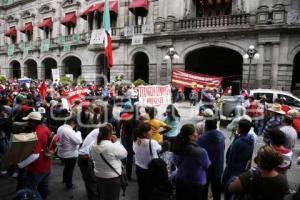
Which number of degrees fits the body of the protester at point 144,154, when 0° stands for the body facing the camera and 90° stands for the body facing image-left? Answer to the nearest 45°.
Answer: approximately 225°

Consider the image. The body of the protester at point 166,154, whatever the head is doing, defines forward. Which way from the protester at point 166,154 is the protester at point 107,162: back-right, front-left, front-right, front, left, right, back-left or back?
back-left

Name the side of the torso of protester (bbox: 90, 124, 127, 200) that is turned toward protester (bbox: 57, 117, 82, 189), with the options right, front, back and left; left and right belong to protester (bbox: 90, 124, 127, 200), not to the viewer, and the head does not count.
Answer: left

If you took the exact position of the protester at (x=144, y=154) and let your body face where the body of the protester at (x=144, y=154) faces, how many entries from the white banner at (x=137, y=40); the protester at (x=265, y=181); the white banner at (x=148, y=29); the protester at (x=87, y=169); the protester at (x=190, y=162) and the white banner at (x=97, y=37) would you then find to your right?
2

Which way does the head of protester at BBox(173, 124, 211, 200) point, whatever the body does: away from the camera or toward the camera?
away from the camera

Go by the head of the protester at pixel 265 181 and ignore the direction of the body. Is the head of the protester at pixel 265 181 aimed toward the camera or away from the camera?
away from the camera

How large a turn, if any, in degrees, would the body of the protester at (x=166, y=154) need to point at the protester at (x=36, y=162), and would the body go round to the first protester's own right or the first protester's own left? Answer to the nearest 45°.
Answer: approximately 90° to the first protester's own left

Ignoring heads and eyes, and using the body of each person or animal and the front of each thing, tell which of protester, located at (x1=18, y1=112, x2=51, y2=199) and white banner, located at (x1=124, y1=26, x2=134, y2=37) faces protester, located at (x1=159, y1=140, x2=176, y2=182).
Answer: the white banner

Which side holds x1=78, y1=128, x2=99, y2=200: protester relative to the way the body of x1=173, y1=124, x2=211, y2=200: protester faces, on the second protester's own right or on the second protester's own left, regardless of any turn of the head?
on the second protester's own left

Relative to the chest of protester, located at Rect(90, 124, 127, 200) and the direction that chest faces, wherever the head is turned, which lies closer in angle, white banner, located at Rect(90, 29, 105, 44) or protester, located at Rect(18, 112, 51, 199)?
the white banner

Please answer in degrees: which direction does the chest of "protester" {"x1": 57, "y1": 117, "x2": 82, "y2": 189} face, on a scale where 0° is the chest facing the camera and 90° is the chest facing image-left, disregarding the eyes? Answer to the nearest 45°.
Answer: approximately 225°

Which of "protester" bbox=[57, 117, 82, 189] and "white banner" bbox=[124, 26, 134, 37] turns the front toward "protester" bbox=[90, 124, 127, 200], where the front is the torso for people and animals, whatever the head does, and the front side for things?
the white banner

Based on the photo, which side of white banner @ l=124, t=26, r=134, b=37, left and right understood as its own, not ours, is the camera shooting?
front

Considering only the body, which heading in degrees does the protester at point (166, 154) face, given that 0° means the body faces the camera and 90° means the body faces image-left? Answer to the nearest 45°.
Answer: approximately 180°
